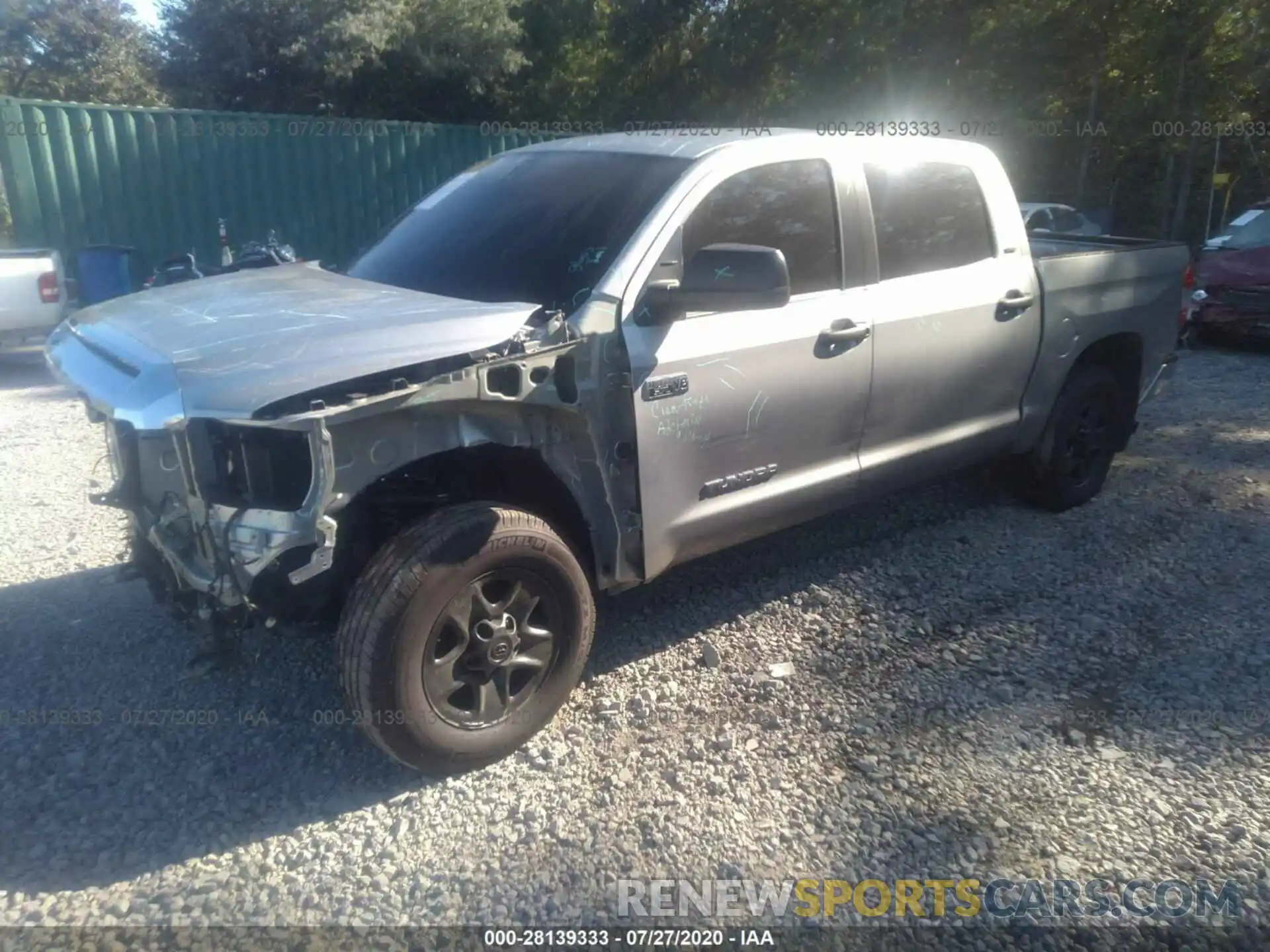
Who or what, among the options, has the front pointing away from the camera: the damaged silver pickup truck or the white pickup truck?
the white pickup truck

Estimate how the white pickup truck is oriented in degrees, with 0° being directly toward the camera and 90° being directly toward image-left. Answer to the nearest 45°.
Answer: approximately 180°

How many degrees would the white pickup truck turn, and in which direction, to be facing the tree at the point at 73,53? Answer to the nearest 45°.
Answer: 0° — it already faces it

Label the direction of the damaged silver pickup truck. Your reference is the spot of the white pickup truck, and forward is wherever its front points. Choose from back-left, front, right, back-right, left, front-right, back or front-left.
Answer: back

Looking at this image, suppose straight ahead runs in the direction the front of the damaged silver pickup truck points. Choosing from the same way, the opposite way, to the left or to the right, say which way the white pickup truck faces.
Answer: to the right

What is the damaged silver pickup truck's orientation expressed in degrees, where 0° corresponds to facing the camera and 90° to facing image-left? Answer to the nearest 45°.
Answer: approximately 45°

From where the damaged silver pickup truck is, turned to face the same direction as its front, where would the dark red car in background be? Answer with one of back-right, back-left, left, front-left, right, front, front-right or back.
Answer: back

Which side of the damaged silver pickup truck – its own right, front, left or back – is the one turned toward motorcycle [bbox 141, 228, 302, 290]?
right

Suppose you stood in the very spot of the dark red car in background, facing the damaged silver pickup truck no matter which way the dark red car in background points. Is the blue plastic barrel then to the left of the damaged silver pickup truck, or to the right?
right

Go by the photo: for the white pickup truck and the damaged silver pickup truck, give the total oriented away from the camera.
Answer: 1

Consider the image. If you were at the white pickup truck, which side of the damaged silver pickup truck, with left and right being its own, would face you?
right

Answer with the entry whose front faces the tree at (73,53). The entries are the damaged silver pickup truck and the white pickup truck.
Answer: the white pickup truck
